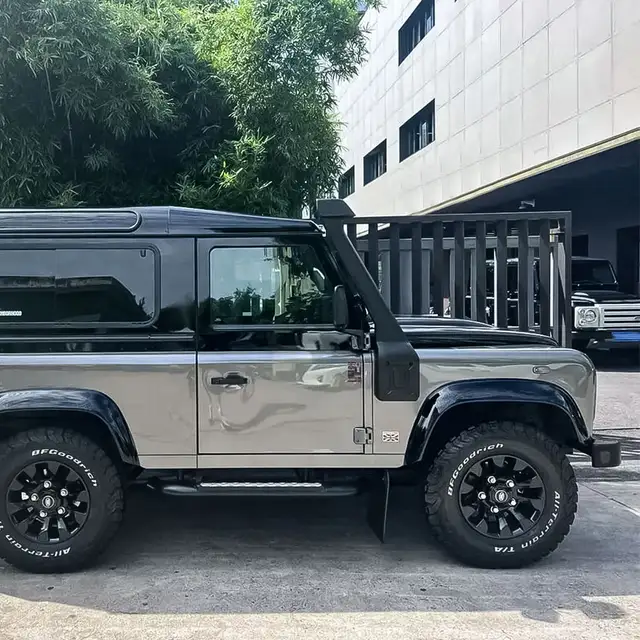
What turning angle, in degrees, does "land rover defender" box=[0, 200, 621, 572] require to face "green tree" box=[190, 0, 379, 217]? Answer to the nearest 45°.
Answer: approximately 90° to its left

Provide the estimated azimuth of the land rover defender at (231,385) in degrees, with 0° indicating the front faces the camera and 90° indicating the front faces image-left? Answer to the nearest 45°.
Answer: approximately 270°

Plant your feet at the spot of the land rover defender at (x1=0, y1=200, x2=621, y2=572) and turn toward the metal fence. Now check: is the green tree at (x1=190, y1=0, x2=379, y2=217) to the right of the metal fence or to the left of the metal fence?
left

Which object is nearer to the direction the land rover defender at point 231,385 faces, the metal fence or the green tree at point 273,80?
the metal fence
